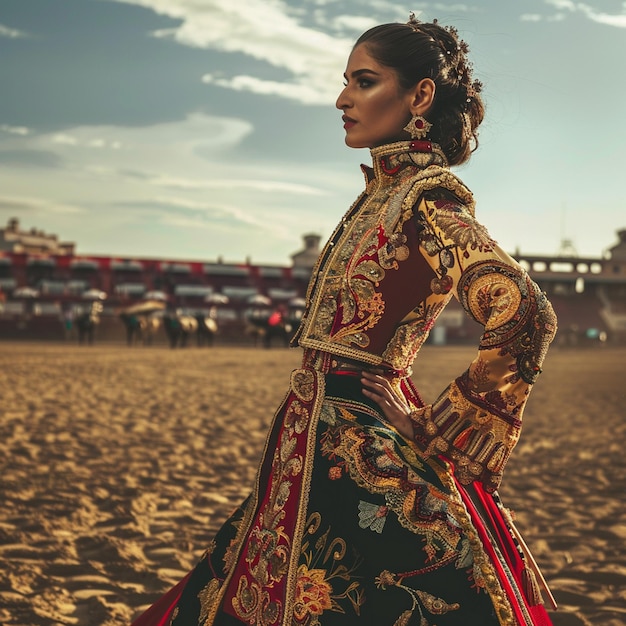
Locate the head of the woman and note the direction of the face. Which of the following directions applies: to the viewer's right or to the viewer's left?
to the viewer's left

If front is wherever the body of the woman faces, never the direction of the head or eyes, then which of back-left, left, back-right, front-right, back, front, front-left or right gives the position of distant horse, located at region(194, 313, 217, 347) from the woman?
right

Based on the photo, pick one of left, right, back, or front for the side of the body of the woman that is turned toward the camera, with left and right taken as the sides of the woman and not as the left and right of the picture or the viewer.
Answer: left

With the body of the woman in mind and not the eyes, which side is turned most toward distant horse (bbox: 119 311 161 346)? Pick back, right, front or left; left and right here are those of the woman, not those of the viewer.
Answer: right

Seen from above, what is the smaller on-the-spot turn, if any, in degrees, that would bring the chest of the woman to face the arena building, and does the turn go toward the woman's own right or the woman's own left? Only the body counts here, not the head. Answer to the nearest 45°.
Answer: approximately 90° to the woman's own right

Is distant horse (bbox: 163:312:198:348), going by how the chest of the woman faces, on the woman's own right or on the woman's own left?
on the woman's own right
